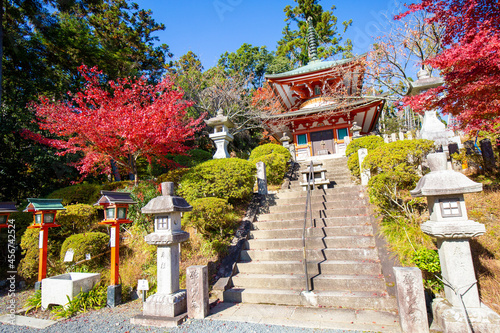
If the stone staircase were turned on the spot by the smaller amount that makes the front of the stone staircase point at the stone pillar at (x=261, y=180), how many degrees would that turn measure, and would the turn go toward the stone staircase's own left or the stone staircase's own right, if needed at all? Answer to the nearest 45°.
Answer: approximately 135° to the stone staircase's own right

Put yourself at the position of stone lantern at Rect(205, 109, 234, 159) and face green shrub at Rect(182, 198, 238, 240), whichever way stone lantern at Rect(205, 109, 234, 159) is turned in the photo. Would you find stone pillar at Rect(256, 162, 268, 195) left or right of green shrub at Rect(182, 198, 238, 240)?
left

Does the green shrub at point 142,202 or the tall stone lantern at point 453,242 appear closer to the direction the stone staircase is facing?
the tall stone lantern

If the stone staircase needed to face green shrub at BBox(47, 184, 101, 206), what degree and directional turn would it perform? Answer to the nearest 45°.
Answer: approximately 90° to its right

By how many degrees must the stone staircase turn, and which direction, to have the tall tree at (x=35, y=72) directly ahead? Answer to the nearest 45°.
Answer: approximately 90° to its right

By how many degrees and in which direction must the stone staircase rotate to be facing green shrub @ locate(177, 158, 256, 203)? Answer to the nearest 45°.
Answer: approximately 135° to its right

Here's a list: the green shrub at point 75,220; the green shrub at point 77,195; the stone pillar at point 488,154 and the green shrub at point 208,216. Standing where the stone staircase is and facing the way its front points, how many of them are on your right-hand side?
3

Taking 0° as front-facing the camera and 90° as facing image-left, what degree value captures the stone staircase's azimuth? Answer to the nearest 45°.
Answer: approximately 0°

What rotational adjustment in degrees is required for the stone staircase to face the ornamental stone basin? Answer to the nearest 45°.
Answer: approximately 90° to its right

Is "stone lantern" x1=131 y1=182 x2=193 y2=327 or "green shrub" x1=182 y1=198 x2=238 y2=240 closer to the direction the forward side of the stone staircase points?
the stone lantern

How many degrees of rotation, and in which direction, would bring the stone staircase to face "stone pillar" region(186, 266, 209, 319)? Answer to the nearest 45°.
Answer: approximately 45° to its right

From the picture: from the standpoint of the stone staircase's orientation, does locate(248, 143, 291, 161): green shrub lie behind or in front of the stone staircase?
behind

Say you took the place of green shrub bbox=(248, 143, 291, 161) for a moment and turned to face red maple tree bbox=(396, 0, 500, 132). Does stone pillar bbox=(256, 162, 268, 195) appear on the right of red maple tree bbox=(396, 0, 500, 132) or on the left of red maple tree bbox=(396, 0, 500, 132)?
right
